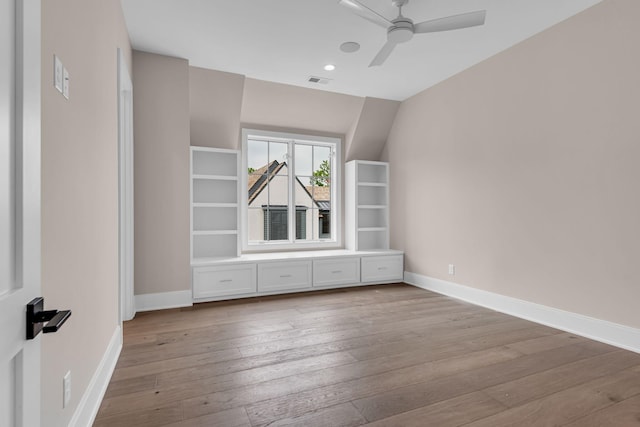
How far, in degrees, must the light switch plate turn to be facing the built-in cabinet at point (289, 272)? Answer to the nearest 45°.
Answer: approximately 45° to its left

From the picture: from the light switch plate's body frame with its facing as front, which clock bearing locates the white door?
The white door is roughly at 3 o'clock from the light switch plate.

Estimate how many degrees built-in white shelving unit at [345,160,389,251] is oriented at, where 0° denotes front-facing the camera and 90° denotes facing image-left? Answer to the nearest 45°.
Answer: approximately 315°

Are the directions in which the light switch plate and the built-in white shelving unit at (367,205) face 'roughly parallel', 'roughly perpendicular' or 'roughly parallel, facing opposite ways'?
roughly perpendicular

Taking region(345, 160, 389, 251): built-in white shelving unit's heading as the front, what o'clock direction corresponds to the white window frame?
The white window frame is roughly at 4 o'clock from the built-in white shelving unit.

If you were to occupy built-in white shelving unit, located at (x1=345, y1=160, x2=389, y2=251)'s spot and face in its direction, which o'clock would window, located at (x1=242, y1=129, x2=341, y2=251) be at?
The window is roughly at 4 o'clock from the built-in white shelving unit.

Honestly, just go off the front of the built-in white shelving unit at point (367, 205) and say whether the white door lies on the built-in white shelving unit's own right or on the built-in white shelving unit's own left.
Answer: on the built-in white shelving unit's own right

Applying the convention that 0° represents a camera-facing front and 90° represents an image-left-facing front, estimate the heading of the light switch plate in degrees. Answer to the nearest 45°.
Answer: approximately 270°
